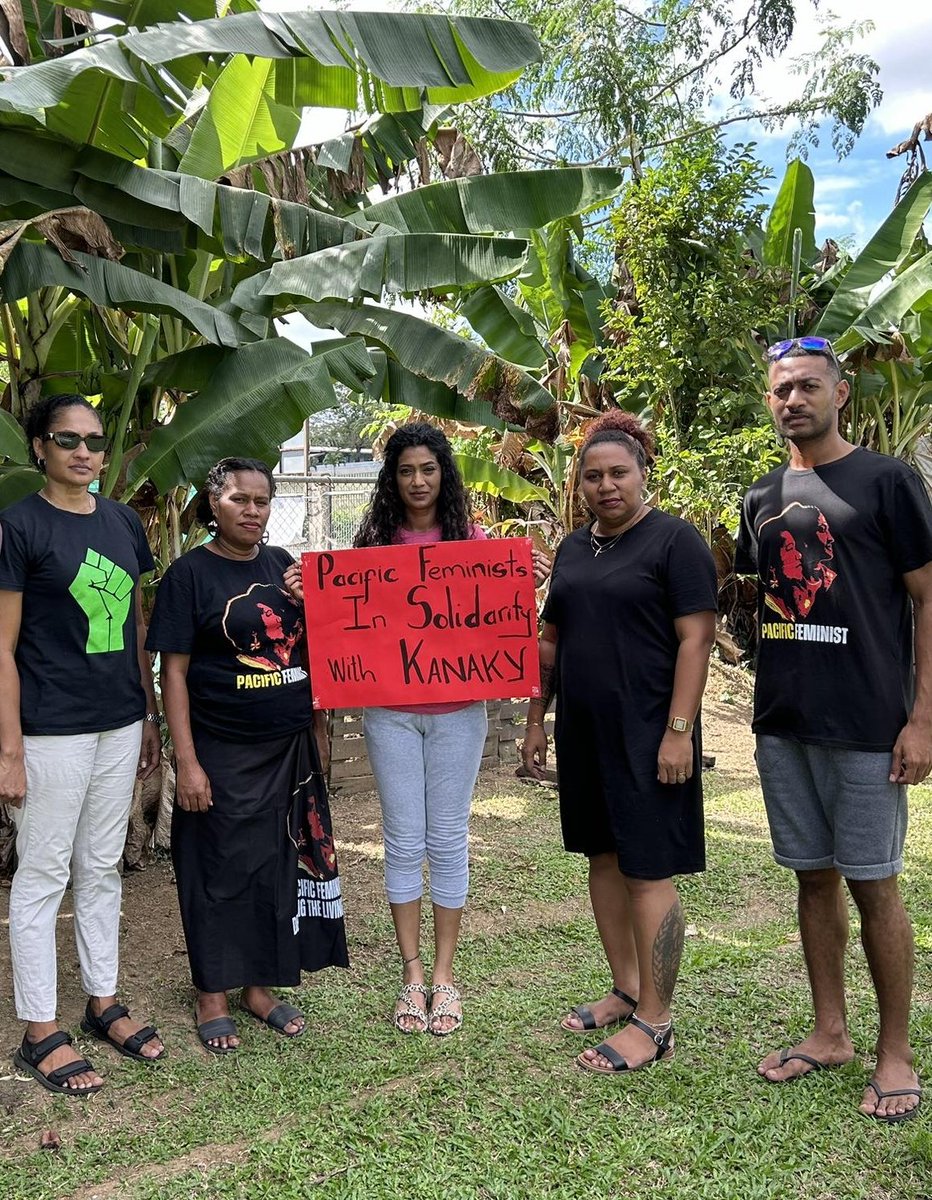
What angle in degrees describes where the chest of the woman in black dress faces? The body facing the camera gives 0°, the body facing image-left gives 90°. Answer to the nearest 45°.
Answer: approximately 45°

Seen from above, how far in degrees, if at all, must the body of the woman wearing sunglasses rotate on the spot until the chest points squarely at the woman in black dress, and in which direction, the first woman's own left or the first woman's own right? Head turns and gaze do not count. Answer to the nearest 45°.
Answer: approximately 45° to the first woman's own left

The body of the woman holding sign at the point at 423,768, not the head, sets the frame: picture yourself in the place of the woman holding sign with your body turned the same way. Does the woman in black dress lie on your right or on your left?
on your left

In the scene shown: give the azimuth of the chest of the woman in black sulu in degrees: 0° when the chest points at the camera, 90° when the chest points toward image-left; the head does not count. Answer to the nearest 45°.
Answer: approximately 315°

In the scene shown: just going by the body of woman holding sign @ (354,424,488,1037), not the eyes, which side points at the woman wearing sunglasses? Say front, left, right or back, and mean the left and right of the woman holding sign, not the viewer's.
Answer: right

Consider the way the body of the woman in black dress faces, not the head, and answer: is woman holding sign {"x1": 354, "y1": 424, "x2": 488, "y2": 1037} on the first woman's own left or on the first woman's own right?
on the first woman's own right

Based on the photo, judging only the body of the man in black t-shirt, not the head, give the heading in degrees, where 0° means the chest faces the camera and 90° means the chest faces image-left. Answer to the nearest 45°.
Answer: approximately 45°
